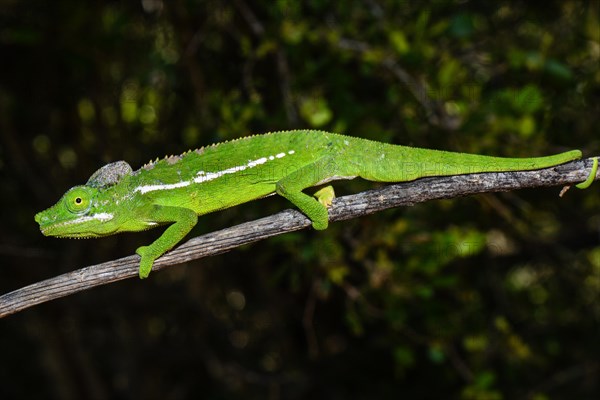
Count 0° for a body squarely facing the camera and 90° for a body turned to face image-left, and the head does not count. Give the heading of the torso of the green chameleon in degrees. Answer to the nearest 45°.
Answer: approximately 90°
